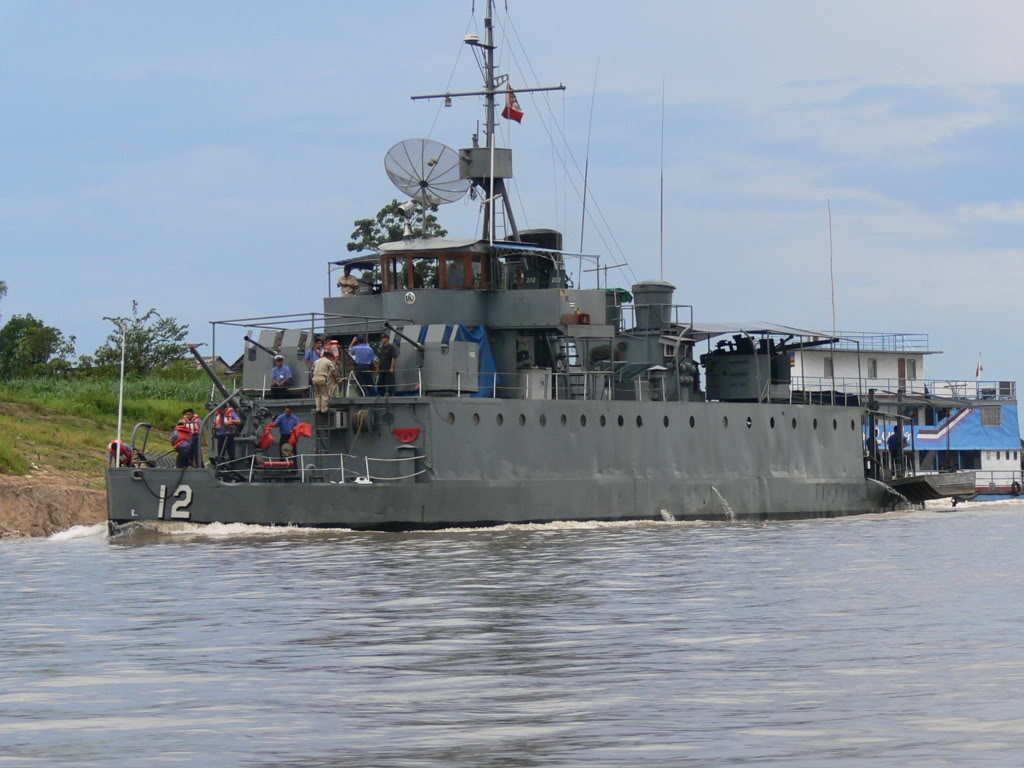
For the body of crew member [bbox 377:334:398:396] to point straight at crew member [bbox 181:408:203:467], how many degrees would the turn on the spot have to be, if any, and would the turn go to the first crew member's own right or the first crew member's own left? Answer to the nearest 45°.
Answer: approximately 45° to the first crew member's own right

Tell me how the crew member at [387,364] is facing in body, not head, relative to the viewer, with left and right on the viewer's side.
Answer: facing the viewer and to the left of the viewer

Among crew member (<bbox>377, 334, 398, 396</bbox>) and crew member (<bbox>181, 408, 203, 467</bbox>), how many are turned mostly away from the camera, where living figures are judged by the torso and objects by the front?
0

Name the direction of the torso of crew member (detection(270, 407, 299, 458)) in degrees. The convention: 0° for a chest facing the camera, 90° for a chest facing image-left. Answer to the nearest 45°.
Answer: approximately 45°

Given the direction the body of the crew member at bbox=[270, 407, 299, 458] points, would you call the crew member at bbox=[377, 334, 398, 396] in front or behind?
behind

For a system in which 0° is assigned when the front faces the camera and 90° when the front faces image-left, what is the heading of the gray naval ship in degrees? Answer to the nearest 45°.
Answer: approximately 45°
